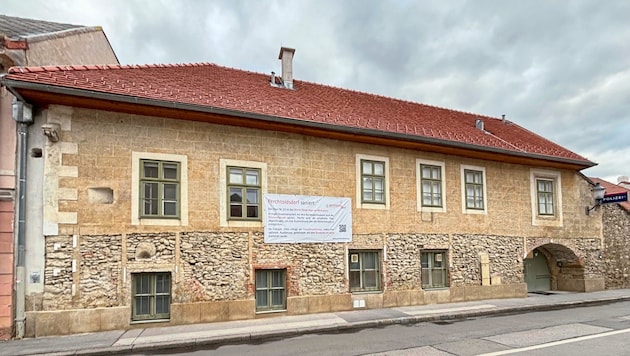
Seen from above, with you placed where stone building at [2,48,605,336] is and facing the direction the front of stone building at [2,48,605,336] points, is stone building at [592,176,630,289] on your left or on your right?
on your left

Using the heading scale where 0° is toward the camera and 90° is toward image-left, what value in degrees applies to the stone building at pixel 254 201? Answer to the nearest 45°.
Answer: approximately 315°

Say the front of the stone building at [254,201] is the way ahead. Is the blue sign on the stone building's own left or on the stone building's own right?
on the stone building's own left
